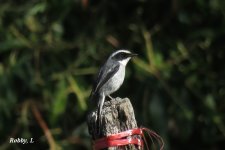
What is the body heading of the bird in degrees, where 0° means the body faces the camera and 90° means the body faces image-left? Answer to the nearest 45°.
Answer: approximately 270°
